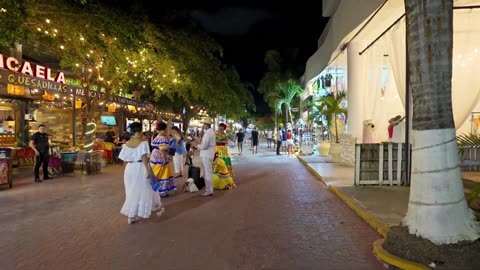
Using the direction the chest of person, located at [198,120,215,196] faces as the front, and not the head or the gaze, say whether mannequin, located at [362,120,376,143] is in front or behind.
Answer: behind

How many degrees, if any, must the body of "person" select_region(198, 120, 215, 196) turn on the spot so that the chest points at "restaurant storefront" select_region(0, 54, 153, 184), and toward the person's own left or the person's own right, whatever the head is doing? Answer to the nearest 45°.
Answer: approximately 45° to the person's own right

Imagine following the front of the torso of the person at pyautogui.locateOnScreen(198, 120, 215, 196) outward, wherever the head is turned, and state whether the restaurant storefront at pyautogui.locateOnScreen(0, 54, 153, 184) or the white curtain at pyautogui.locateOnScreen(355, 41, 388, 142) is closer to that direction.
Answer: the restaurant storefront

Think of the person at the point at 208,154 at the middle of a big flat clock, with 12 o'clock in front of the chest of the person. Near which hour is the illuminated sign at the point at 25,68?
The illuminated sign is roughly at 1 o'clock from the person.
